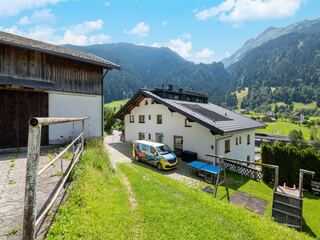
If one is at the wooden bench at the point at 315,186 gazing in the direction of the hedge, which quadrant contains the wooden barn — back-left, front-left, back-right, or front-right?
front-left

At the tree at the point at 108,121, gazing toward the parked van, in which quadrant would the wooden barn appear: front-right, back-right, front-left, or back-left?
front-right

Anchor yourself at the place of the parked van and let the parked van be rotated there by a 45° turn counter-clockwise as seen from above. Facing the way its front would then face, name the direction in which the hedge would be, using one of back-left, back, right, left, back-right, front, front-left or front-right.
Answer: front

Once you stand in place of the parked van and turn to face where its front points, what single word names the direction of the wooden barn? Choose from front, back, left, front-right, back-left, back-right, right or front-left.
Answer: right

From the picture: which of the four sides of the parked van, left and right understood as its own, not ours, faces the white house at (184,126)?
left

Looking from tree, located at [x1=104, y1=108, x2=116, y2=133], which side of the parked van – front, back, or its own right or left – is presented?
back

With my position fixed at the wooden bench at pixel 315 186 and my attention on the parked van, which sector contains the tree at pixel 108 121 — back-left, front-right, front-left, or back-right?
front-right

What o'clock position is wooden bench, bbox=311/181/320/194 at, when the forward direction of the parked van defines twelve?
The wooden bench is roughly at 11 o'clock from the parked van.

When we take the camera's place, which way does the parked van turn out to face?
facing the viewer and to the right of the viewer
